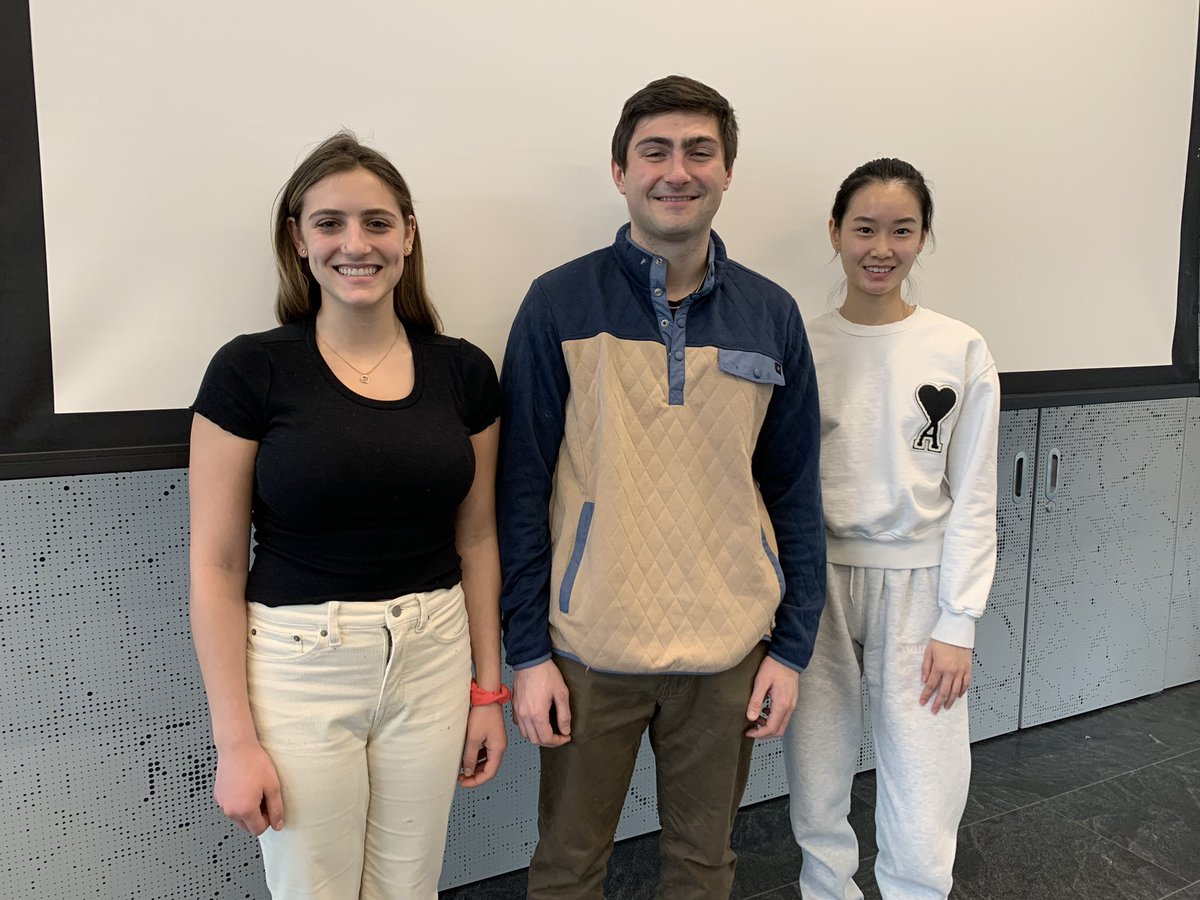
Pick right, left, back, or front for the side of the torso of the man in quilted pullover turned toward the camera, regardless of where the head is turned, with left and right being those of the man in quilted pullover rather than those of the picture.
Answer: front

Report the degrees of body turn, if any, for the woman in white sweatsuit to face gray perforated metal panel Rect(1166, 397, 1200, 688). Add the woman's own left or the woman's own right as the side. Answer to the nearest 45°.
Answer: approximately 135° to the woman's own left

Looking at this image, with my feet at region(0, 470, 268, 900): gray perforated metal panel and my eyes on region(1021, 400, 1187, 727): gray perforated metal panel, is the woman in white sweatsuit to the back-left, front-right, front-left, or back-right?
front-right

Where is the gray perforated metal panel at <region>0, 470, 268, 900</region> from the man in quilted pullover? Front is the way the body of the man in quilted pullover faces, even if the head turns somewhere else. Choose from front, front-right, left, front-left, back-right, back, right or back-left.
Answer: right

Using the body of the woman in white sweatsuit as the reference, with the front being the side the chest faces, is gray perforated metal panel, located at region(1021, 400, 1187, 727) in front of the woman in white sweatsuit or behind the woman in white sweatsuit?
behind

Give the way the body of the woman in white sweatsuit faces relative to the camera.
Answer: toward the camera

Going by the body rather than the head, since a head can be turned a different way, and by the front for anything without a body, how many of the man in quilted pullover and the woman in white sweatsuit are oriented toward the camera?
2

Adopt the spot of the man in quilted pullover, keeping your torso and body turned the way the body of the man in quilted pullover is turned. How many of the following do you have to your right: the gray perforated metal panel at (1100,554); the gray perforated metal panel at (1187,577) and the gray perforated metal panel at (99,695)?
1

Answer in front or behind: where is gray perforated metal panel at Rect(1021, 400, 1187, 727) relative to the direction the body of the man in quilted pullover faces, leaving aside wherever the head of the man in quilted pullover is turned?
behind

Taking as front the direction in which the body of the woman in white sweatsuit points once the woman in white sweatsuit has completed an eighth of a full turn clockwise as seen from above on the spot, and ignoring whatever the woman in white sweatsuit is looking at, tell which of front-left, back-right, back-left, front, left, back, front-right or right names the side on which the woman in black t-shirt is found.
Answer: front
